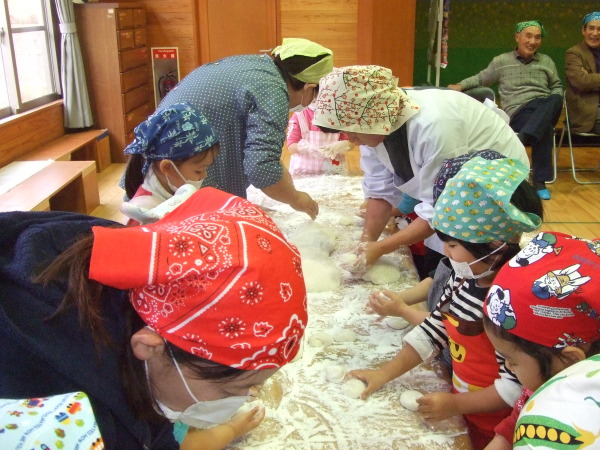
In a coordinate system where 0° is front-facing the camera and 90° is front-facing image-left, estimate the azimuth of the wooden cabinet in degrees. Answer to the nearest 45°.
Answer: approximately 315°

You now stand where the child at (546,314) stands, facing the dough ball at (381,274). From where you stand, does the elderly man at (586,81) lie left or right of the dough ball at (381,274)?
right

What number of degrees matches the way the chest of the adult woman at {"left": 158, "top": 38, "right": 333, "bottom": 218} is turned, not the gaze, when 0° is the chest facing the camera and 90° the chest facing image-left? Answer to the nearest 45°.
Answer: approximately 270°

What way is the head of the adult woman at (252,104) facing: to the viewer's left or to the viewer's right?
to the viewer's right

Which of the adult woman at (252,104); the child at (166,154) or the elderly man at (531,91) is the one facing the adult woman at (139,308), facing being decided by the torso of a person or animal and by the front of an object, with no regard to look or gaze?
the elderly man

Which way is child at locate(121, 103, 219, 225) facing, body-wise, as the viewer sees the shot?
to the viewer's right

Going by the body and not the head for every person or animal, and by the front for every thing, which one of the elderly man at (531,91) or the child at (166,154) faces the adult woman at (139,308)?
the elderly man

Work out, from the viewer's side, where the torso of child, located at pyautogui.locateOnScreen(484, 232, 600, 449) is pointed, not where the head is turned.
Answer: to the viewer's left

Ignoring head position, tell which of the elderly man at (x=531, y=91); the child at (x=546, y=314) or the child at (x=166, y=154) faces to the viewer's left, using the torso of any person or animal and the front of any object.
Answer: the child at (x=546, y=314)

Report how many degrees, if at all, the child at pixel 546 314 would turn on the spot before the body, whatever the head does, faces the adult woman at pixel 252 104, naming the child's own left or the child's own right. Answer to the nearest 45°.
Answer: approximately 45° to the child's own right

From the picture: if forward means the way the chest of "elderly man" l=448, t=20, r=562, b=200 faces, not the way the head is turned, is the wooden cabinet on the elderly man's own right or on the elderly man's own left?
on the elderly man's own right

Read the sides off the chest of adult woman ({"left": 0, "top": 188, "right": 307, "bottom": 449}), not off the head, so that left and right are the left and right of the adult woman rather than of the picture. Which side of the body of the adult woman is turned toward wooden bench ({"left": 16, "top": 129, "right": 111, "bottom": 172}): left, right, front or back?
left

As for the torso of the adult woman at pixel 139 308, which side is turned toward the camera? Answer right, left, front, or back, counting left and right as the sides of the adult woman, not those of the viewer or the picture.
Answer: right

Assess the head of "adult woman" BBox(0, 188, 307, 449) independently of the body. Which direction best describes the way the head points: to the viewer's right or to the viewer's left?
to the viewer's right
